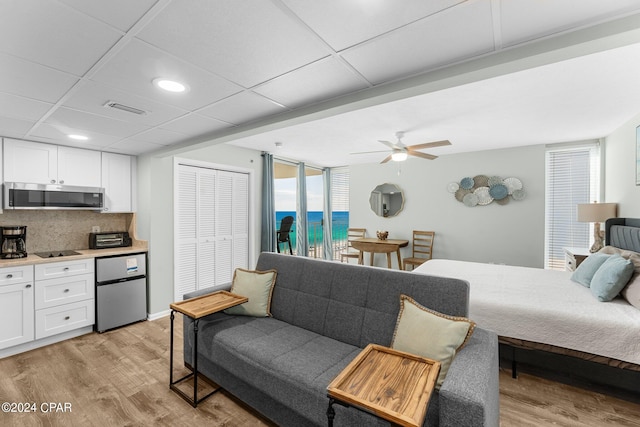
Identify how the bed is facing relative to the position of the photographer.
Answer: facing to the left of the viewer

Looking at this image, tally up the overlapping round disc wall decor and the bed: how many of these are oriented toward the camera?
1

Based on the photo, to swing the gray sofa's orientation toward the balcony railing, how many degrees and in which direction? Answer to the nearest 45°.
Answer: approximately 135° to its right

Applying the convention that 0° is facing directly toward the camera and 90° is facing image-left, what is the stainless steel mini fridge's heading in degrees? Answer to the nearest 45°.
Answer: approximately 315°

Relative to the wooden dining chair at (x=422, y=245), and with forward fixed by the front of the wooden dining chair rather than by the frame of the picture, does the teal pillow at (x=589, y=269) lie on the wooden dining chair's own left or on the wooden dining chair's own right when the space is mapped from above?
on the wooden dining chair's own left

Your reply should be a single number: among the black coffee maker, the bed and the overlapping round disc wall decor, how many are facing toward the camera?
2

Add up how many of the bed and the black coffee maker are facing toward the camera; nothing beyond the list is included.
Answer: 1

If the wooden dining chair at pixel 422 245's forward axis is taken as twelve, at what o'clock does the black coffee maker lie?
The black coffee maker is roughly at 12 o'clock from the wooden dining chair.

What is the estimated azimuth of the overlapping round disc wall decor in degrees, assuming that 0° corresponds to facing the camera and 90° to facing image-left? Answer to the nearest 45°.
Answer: approximately 0°

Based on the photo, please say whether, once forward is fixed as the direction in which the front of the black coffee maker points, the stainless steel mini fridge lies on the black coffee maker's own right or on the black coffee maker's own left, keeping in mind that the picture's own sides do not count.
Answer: on the black coffee maker's own left

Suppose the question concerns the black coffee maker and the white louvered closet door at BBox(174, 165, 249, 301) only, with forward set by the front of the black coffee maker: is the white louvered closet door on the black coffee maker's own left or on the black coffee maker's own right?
on the black coffee maker's own left
